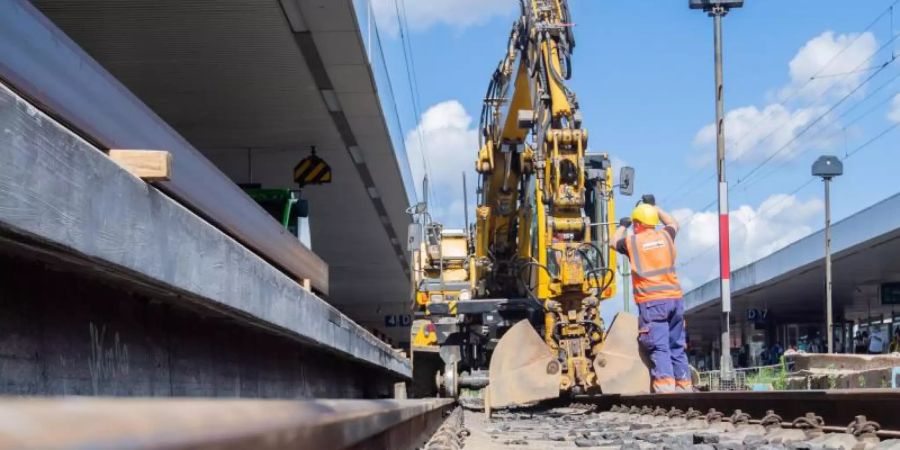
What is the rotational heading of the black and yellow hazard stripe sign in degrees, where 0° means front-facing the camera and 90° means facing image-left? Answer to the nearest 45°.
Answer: approximately 0°

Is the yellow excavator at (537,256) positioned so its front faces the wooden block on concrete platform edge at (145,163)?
yes

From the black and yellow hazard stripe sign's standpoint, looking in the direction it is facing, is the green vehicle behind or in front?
in front

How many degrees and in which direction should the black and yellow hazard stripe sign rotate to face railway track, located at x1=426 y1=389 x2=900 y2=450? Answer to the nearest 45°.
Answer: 0° — it already faces it
